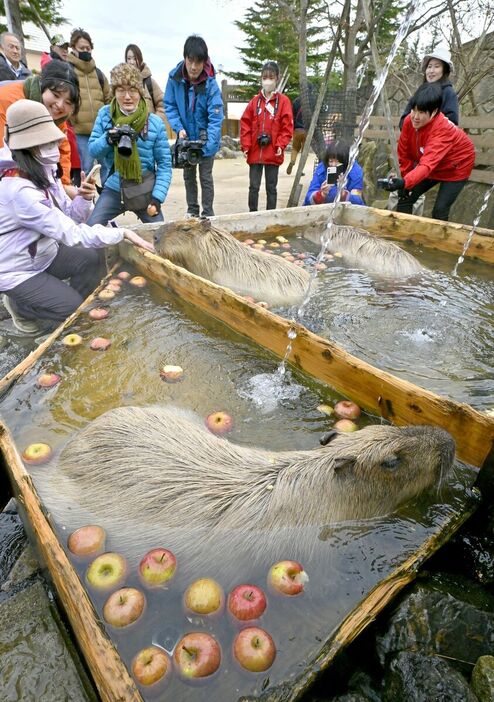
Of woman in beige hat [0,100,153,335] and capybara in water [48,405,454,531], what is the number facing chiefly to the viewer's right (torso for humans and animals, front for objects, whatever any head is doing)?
2

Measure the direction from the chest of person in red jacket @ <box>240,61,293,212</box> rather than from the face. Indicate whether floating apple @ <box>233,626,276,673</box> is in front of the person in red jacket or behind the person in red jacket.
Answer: in front

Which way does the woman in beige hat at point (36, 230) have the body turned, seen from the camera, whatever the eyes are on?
to the viewer's right

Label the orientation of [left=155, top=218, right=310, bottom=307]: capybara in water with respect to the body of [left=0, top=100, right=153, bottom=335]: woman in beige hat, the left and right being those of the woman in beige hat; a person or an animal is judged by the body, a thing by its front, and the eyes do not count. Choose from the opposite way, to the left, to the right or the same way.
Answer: the opposite way

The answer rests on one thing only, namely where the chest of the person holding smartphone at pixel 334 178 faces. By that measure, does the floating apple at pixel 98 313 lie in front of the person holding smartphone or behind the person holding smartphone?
in front

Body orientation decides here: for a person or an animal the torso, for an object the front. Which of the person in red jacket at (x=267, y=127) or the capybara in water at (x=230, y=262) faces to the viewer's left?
the capybara in water

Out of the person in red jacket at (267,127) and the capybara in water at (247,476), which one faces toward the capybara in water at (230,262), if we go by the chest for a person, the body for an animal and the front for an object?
the person in red jacket

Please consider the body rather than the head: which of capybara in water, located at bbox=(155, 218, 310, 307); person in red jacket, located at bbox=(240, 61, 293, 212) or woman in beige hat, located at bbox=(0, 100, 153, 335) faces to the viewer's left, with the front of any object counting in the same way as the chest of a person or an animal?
the capybara in water

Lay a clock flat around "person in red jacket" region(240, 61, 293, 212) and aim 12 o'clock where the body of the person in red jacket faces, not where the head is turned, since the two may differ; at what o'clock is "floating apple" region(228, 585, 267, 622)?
The floating apple is roughly at 12 o'clock from the person in red jacket.

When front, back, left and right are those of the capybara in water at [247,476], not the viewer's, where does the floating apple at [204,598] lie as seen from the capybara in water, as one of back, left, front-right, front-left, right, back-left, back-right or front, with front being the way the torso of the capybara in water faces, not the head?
right

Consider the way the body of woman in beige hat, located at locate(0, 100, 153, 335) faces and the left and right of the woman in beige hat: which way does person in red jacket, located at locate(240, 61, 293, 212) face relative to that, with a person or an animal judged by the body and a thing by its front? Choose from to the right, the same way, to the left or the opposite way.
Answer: to the right

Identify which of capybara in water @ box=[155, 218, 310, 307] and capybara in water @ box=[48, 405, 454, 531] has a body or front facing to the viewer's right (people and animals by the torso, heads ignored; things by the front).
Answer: capybara in water @ box=[48, 405, 454, 531]

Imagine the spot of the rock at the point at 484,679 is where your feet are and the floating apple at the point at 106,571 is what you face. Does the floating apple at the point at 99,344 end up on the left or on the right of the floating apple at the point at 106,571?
right

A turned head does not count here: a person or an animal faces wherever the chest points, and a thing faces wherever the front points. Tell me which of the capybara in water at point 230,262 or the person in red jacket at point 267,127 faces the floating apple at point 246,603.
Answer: the person in red jacket

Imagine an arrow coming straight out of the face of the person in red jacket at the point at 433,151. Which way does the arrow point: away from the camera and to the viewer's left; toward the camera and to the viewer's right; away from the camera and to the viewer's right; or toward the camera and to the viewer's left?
toward the camera and to the viewer's left

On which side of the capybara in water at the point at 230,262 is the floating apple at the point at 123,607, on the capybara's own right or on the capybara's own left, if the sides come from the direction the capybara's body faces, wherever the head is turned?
on the capybara's own left
